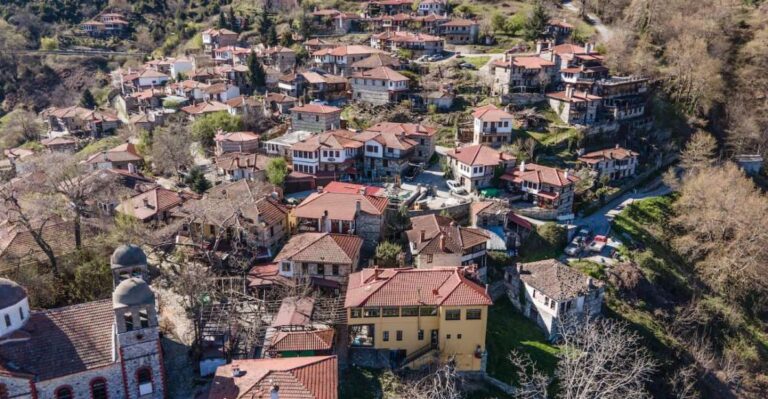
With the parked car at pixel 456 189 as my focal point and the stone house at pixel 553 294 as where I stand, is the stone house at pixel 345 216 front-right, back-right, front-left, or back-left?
front-left

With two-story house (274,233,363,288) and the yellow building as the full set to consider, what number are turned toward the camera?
2

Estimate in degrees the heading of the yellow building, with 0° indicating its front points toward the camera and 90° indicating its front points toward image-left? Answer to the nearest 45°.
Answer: approximately 0°

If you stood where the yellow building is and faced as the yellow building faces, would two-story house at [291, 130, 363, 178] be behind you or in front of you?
behind

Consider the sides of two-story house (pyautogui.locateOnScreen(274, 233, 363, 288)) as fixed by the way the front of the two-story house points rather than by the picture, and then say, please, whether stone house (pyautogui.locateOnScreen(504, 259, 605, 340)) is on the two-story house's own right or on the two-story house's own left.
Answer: on the two-story house's own left

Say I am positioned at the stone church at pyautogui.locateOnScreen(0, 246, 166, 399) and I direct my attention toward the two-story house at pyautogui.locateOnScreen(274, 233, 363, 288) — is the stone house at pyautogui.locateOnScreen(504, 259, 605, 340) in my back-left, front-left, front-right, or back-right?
front-right

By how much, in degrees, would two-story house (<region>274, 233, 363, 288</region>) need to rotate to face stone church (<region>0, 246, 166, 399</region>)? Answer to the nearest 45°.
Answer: approximately 45° to its right

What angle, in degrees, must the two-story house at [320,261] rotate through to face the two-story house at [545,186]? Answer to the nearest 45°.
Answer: approximately 135° to its left

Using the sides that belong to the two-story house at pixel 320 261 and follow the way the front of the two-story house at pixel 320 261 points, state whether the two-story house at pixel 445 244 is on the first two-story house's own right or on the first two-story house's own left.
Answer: on the first two-story house's own left

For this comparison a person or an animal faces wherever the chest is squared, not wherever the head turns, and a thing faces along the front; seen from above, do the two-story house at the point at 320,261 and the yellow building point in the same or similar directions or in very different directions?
same or similar directions

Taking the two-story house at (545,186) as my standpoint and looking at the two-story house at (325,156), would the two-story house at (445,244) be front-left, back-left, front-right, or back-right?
front-left

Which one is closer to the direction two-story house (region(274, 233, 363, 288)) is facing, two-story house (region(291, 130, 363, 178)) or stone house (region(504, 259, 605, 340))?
the stone house

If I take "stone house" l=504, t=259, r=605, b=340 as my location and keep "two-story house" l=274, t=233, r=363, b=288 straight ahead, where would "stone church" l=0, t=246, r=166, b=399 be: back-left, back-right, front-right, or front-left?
front-left

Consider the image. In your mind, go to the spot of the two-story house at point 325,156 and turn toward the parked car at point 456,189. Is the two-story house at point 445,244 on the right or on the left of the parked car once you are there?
right

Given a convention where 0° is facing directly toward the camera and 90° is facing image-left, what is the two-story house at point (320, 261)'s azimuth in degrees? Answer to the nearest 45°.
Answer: approximately 0°

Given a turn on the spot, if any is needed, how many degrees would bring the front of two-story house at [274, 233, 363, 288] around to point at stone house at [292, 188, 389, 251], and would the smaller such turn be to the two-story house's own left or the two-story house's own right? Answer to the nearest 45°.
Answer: approximately 180°

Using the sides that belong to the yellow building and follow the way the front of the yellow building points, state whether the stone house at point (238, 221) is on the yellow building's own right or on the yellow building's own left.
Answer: on the yellow building's own right
